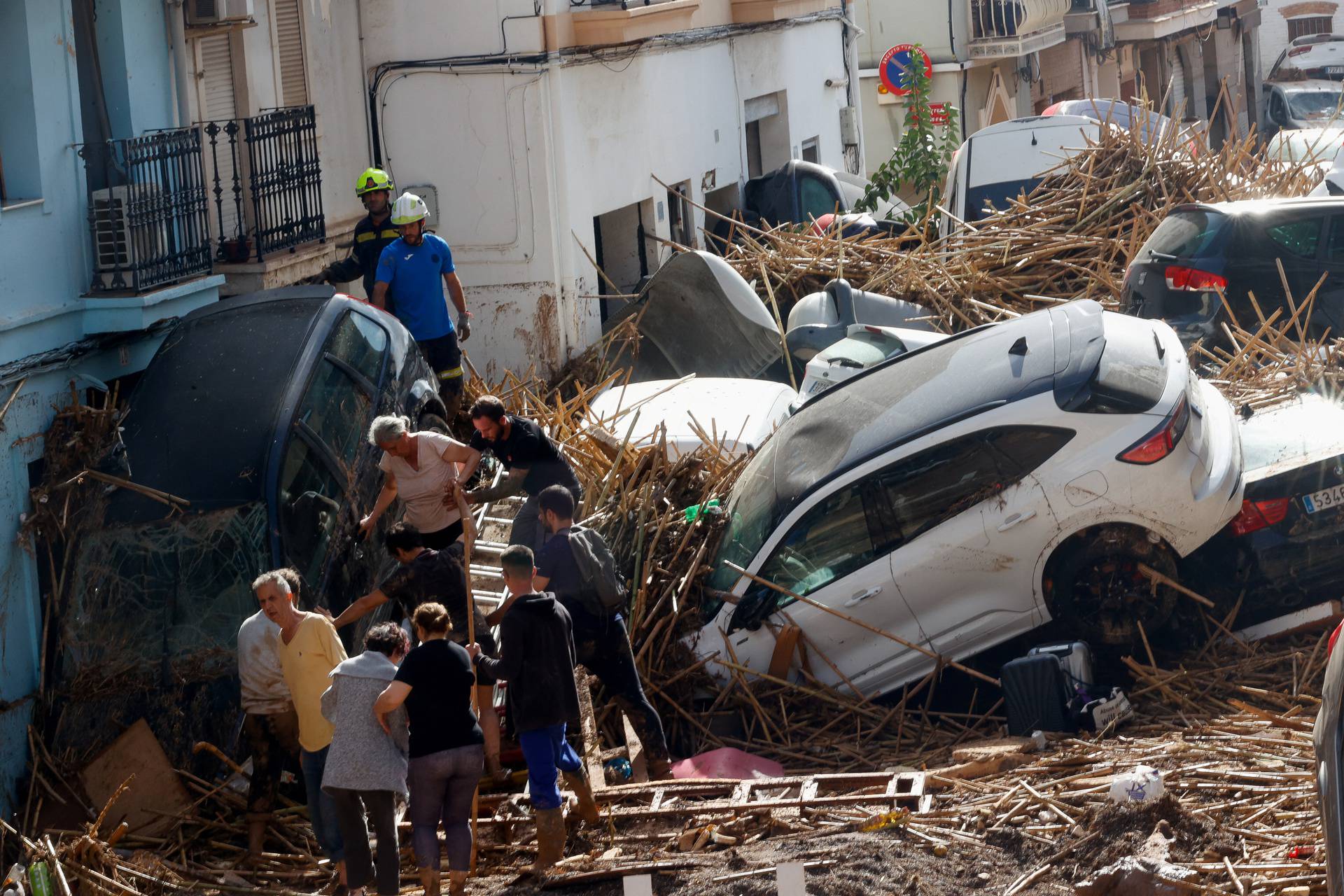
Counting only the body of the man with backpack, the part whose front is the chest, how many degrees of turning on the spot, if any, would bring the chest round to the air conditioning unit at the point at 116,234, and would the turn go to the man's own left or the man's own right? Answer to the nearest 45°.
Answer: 0° — they already face it

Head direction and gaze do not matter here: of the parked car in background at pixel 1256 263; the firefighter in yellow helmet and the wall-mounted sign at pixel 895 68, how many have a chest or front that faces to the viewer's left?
0

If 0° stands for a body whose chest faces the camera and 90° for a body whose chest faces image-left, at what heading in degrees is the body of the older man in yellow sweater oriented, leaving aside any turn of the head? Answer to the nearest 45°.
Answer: approximately 45°

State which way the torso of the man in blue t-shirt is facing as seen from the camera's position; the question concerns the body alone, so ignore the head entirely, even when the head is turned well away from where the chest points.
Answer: toward the camera

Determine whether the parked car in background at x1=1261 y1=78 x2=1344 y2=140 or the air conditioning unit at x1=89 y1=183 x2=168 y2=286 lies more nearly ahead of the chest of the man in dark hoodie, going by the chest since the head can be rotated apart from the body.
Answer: the air conditioning unit

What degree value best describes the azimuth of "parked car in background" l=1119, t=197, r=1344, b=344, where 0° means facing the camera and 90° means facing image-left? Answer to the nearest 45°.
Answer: approximately 225°

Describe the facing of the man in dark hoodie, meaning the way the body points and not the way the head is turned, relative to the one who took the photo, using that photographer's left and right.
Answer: facing away from the viewer and to the left of the viewer

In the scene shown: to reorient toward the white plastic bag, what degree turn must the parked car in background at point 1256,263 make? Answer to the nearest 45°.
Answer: approximately 135° to its right

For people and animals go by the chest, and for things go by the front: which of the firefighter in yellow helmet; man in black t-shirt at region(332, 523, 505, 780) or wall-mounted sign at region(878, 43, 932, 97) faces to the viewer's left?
the man in black t-shirt

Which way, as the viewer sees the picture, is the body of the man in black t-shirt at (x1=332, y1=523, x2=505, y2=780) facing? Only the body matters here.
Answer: to the viewer's left

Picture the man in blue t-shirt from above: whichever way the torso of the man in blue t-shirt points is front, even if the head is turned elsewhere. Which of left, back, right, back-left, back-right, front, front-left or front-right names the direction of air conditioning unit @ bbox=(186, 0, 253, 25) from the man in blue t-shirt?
back-right

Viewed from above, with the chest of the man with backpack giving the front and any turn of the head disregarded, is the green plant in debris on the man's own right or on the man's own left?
on the man's own right

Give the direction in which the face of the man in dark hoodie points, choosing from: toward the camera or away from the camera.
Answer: away from the camera

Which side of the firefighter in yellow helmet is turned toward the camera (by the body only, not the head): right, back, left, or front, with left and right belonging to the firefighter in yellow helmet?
front

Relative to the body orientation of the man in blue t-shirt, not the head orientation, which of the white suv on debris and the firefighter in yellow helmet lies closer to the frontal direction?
the white suv on debris

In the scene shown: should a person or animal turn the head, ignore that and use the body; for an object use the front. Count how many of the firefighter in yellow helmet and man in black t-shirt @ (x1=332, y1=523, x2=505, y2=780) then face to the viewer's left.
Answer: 1

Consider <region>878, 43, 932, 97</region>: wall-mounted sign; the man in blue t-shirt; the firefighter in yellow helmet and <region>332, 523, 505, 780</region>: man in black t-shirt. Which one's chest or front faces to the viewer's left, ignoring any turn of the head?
the man in black t-shirt

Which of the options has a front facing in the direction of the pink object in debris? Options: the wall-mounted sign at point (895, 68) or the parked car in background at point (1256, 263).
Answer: the wall-mounted sign

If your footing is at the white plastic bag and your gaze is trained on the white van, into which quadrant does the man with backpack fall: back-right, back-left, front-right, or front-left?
front-left
